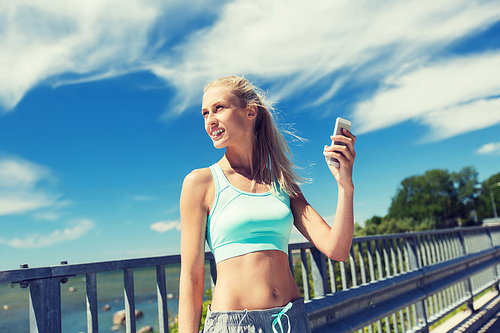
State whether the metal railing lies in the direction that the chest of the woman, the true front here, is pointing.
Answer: no

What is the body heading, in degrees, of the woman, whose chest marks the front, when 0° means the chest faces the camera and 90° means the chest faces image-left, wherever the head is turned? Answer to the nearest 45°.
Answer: approximately 315°

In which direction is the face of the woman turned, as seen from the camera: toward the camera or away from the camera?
toward the camera
